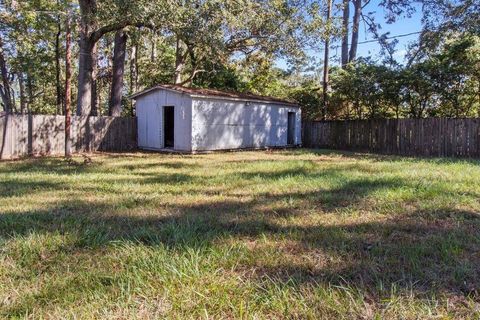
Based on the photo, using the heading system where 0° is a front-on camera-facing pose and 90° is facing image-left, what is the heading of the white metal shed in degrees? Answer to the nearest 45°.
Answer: approximately 45°

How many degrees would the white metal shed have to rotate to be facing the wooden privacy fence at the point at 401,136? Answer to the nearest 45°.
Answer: approximately 135° to its left

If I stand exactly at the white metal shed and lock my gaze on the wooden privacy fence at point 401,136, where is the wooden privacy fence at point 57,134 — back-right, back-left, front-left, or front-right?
back-right
